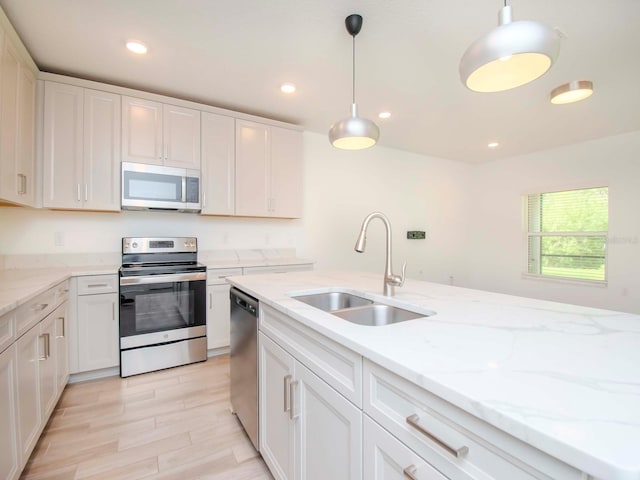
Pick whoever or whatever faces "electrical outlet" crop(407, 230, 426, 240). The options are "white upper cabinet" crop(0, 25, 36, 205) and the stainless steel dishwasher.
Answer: the white upper cabinet

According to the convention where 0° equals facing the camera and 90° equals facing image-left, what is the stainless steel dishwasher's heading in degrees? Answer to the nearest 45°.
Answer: approximately 90°

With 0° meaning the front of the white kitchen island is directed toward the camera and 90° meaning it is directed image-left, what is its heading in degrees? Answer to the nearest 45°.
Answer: approximately 45°

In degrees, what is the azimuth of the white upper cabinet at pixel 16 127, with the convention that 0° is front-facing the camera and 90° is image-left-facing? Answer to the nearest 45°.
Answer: approximately 270°

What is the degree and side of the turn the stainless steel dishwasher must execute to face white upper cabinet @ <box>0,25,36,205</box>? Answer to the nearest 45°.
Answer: approximately 45° to its right

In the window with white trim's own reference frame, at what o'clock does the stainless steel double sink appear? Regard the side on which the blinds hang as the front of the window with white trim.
The stainless steel double sink is roughly at 11 o'clock from the window with white trim.

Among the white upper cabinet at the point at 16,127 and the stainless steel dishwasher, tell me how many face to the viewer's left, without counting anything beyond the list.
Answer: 1

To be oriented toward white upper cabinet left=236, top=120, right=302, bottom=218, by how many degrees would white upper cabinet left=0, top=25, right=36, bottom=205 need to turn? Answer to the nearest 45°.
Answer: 0° — it already faces it

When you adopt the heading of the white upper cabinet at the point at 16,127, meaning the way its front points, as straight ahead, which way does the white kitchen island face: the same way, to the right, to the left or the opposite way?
the opposite way

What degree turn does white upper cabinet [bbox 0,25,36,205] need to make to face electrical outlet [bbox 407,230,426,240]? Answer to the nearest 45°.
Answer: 0° — it already faces it
